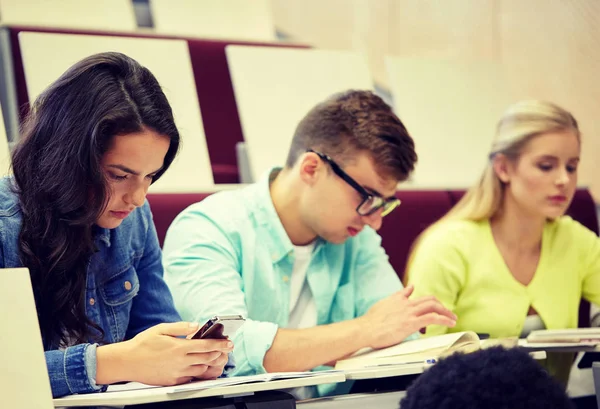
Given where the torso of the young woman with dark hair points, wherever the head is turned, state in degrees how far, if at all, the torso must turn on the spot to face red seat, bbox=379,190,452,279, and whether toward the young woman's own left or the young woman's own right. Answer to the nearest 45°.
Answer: approximately 90° to the young woman's own left

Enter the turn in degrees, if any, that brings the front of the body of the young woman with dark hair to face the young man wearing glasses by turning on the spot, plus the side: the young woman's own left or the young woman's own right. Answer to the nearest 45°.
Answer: approximately 90° to the young woman's own left

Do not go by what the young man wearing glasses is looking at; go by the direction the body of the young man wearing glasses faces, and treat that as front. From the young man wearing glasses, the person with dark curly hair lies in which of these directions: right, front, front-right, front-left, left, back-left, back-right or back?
front-right

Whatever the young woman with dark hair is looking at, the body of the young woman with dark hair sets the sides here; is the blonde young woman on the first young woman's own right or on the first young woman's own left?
on the first young woman's own left

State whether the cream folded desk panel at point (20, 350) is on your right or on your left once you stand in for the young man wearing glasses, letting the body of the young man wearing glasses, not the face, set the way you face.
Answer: on your right

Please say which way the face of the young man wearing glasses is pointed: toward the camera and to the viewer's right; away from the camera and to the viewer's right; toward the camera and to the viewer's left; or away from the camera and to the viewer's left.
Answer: toward the camera and to the viewer's right

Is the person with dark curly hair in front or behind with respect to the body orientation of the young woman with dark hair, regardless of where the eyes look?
in front

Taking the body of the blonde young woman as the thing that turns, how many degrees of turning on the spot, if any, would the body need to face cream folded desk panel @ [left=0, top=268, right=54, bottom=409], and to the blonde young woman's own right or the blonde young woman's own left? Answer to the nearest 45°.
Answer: approximately 90° to the blonde young woman's own right

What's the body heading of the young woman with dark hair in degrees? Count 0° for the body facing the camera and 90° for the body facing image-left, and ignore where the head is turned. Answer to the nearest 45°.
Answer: approximately 315°

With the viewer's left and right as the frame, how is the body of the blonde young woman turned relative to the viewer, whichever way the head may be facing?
facing the viewer and to the right of the viewer
